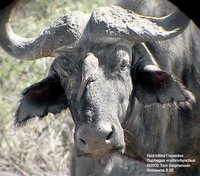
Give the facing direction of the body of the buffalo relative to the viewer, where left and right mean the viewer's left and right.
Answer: facing the viewer and to the left of the viewer
